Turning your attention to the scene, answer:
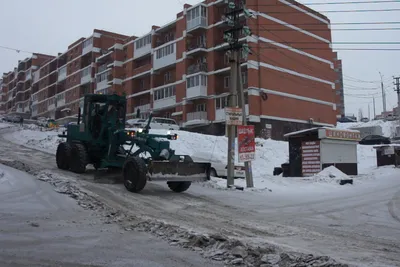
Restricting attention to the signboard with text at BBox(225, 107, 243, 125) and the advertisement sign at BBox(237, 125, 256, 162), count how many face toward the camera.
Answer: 2

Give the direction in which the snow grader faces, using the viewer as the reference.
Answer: facing the viewer and to the right of the viewer

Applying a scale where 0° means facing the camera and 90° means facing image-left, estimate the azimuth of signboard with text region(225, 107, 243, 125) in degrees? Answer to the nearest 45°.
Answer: approximately 0°

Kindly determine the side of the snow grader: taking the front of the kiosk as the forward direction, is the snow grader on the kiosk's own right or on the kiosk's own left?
on the kiosk's own right

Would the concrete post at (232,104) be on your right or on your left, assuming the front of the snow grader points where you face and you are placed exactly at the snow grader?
on your left

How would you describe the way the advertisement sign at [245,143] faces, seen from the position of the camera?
facing the viewer
